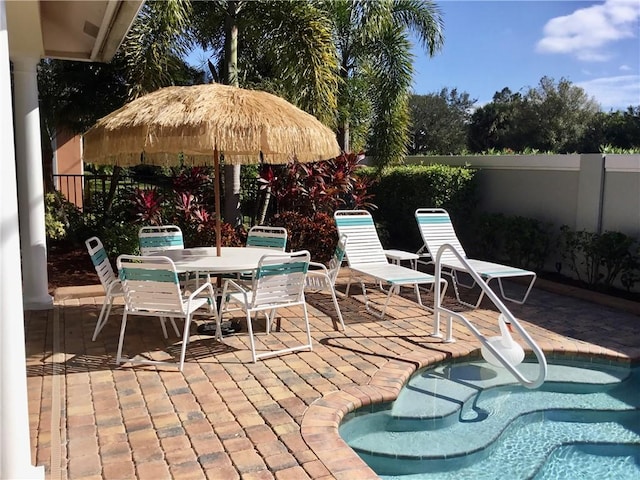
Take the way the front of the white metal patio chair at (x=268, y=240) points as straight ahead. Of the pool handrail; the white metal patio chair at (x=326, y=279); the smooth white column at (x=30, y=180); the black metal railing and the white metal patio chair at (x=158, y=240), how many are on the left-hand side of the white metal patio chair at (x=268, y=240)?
2

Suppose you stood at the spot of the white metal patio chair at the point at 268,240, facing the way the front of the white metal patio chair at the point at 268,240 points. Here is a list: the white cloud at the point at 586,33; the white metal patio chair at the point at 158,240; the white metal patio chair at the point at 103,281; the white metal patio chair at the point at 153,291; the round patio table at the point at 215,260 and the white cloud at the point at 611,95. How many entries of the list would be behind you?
2

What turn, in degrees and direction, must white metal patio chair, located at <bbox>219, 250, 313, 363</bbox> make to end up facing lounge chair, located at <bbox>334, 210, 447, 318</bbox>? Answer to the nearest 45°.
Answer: approximately 90° to its right

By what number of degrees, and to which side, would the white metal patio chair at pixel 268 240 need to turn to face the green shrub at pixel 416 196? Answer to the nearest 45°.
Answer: approximately 180°

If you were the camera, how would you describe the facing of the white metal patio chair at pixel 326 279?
facing to the left of the viewer

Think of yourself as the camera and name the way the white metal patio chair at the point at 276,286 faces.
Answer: facing away from the viewer and to the left of the viewer

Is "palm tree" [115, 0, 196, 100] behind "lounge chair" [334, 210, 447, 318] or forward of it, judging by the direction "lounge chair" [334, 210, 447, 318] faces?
behind

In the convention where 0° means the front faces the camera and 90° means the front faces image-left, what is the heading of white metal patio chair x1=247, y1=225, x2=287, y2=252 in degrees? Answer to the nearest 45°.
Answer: approximately 45°

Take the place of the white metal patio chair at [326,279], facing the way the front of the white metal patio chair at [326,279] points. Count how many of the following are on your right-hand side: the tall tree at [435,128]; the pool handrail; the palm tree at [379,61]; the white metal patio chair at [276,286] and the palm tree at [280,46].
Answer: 3

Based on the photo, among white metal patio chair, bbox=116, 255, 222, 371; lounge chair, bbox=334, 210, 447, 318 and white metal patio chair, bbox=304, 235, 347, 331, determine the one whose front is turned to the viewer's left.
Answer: white metal patio chair, bbox=304, 235, 347, 331

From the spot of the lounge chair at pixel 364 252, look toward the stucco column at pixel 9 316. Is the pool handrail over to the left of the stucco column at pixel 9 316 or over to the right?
left

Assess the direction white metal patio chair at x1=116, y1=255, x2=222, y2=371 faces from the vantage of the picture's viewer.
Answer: facing away from the viewer and to the right of the viewer

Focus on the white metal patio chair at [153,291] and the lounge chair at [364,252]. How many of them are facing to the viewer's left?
0

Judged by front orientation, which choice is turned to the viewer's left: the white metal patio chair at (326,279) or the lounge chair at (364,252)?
the white metal patio chair

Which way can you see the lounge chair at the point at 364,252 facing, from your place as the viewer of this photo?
facing the viewer and to the right of the viewer

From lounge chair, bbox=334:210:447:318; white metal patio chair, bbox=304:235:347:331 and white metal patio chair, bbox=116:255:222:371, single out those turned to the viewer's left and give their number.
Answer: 1
